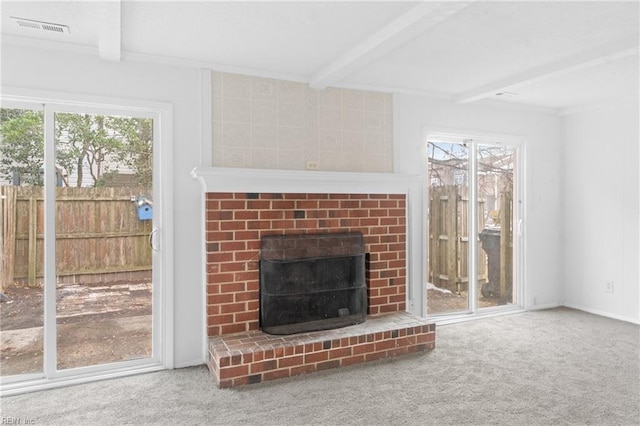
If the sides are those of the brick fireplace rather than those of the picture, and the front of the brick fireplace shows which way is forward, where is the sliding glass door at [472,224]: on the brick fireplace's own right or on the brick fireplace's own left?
on the brick fireplace's own left

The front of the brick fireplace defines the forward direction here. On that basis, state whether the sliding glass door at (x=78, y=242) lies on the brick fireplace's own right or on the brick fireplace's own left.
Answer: on the brick fireplace's own right

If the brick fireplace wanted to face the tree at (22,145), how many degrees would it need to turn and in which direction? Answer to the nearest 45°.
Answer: approximately 135° to its right

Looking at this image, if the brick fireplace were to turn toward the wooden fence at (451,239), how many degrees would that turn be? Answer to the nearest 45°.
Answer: approximately 90° to its left

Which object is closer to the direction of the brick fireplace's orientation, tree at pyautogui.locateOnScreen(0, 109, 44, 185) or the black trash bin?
the black trash bin

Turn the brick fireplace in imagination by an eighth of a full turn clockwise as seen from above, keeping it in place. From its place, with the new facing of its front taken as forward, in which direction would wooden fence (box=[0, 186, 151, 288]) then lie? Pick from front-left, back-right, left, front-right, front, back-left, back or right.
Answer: right

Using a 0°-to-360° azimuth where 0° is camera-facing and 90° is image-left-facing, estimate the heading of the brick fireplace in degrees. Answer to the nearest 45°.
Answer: approximately 315°
